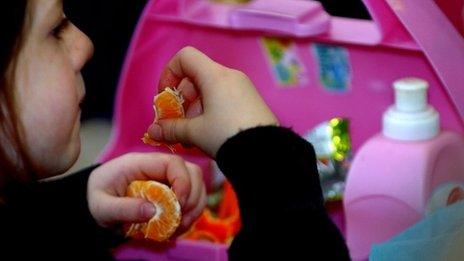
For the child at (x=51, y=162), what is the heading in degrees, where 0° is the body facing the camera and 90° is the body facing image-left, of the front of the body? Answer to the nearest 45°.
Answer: approximately 270°

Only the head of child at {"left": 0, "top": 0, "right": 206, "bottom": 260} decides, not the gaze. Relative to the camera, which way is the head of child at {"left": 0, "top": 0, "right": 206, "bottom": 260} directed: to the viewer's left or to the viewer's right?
to the viewer's right
